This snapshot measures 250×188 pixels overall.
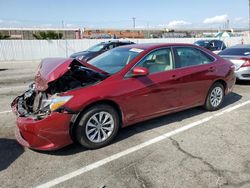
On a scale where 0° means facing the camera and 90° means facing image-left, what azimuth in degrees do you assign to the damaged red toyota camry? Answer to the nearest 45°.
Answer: approximately 45°

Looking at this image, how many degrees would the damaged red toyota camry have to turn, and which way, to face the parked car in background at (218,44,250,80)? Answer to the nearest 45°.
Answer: approximately 180°

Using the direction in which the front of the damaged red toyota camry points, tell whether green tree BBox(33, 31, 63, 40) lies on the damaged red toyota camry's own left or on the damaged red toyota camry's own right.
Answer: on the damaged red toyota camry's own right

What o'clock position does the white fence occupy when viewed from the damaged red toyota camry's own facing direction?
The white fence is roughly at 4 o'clock from the damaged red toyota camry.
